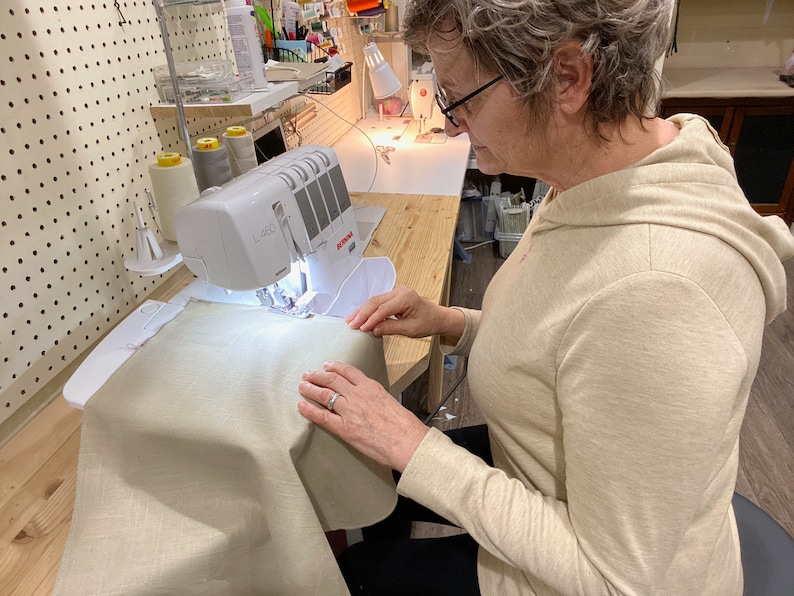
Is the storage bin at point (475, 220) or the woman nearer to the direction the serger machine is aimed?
the woman

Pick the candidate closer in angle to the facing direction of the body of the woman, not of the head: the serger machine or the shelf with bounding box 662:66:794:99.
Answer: the serger machine

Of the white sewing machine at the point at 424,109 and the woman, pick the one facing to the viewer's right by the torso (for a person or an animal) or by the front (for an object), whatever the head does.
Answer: the white sewing machine

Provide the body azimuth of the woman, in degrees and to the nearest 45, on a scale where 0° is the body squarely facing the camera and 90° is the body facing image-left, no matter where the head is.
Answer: approximately 90°

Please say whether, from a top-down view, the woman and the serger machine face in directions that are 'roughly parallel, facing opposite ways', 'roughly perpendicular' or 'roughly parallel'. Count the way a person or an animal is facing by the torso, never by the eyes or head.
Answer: roughly parallel, facing opposite ways

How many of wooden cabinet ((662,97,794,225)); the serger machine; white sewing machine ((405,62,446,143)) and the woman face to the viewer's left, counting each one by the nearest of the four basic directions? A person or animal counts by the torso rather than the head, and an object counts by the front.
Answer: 1

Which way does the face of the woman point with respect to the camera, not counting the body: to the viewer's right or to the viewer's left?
to the viewer's left

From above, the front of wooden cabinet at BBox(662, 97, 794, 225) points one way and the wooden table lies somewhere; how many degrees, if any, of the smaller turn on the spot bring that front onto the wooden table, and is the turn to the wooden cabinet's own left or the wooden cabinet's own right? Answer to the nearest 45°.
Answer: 0° — it already faces it

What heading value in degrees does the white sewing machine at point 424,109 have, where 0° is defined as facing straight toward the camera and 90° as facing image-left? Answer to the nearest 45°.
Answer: approximately 270°

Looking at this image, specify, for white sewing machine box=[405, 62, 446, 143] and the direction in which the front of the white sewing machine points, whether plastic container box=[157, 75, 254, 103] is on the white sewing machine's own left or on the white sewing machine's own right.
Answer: on the white sewing machine's own right

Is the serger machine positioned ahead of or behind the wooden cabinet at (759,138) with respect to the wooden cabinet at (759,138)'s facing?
ahead

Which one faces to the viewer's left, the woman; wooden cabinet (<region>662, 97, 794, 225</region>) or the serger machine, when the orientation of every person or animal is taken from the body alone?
the woman

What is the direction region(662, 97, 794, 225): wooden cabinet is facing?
toward the camera

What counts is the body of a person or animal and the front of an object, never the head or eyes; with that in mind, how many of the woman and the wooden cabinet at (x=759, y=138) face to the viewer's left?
1
